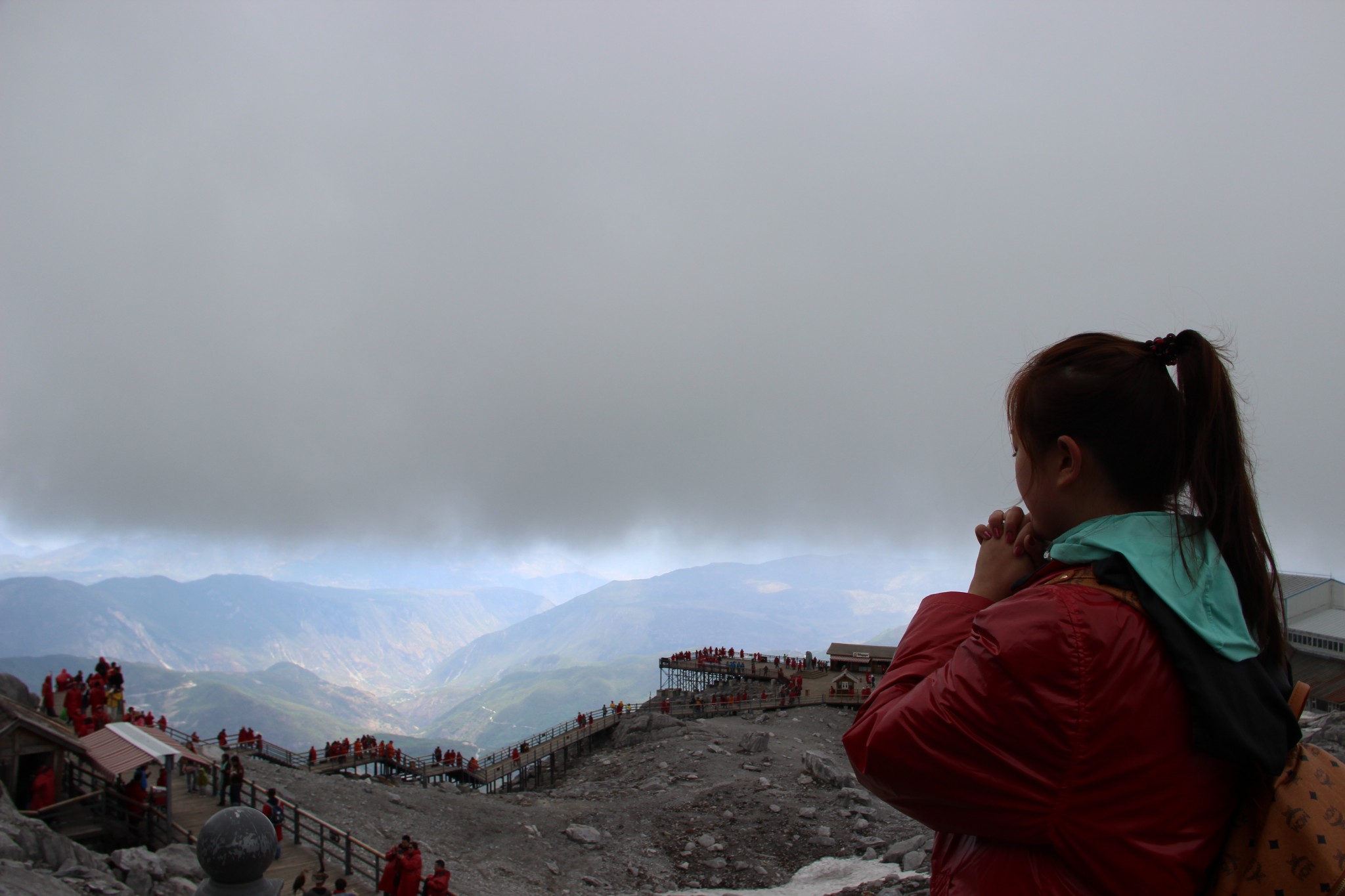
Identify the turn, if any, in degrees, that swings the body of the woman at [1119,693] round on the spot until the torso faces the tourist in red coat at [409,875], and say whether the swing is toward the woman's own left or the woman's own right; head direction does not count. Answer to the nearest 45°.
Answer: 0° — they already face them

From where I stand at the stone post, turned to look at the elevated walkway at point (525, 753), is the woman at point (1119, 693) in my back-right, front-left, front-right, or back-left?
back-right

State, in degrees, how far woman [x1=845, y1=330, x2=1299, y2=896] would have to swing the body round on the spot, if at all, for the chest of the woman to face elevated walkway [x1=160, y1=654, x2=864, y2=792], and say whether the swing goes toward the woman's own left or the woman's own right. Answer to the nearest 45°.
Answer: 0° — they already face it

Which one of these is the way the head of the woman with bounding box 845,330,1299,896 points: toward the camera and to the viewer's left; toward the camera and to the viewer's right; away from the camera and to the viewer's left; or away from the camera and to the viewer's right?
away from the camera and to the viewer's left

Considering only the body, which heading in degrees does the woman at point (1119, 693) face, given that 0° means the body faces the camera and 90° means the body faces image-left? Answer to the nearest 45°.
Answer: approximately 135°
